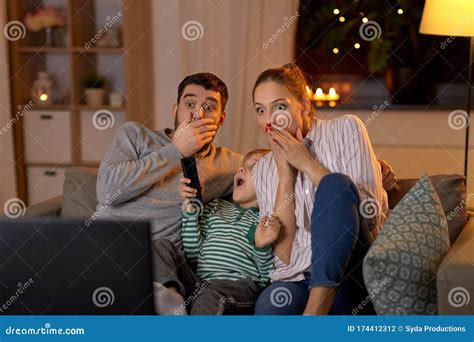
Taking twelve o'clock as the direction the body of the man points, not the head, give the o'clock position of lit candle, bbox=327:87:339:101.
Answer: The lit candle is roughly at 7 o'clock from the man.

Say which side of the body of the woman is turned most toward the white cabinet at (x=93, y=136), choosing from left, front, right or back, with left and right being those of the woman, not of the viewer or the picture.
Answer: right

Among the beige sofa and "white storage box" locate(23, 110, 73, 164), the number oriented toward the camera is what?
2

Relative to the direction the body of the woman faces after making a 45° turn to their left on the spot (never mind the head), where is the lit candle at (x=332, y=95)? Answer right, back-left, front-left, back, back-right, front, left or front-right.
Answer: back

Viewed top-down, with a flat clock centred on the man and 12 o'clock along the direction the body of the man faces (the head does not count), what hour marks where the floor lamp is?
The floor lamp is roughly at 8 o'clock from the man.

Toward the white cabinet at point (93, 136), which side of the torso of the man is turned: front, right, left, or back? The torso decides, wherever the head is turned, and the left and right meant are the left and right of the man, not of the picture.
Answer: back

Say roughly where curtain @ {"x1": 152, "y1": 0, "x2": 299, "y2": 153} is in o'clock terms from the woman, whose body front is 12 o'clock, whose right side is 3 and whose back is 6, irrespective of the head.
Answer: The curtain is roughly at 4 o'clock from the woman.

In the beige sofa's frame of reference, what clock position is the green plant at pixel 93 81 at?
The green plant is roughly at 5 o'clock from the beige sofa.

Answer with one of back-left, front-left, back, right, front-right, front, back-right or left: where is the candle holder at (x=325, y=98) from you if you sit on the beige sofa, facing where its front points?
back

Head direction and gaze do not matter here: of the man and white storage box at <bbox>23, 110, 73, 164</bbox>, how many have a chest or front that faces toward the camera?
2
